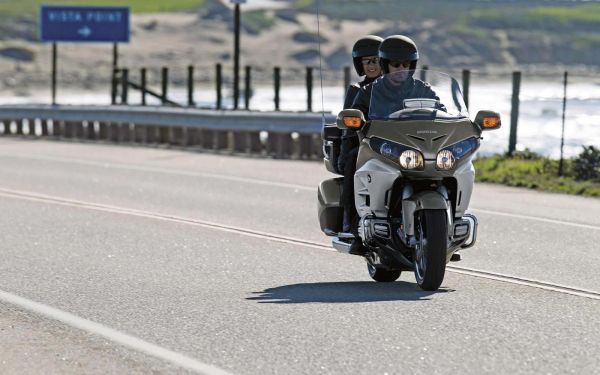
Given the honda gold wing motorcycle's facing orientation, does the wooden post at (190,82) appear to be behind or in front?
behind

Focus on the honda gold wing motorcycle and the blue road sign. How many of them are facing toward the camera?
2

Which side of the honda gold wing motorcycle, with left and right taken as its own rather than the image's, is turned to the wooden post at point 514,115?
back

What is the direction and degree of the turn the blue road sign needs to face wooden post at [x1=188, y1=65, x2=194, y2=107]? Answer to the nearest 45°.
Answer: approximately 45° to its left

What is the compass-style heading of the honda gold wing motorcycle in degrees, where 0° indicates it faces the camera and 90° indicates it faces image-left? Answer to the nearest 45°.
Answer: approximately 0°
